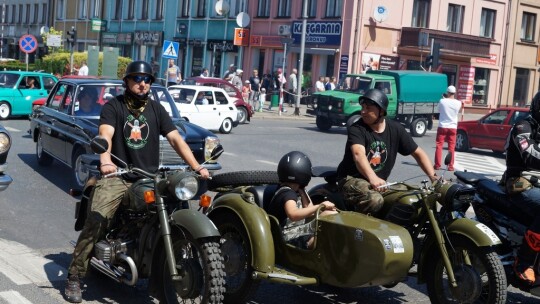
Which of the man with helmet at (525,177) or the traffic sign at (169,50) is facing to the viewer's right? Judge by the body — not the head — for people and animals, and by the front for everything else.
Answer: the man with helmet

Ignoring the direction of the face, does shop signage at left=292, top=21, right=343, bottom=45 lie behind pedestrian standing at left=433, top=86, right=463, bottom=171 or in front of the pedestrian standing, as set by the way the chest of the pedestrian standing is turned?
in front

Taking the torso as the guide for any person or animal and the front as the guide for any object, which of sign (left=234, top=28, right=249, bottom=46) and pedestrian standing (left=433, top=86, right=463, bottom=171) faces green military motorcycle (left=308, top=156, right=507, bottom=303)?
the sign

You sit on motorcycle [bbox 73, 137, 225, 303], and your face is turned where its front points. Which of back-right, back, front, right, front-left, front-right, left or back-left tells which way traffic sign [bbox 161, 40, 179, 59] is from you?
back-left

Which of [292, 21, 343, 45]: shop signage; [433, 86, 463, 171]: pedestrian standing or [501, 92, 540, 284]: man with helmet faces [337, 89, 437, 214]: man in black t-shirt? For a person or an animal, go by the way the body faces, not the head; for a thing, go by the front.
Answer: the shop signage

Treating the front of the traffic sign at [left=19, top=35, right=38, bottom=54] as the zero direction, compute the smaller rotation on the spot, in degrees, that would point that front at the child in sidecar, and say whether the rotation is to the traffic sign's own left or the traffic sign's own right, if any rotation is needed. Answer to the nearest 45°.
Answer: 0° — it already faces them

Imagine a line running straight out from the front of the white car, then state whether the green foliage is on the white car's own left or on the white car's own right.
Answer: on the white car's own right

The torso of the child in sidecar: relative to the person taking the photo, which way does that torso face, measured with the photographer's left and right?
facing to the right of the viewer

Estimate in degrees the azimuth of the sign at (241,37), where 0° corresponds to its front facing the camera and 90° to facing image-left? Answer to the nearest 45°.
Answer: approximately 0°

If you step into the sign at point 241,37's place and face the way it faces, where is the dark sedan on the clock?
The dark sedan is roughly at 12 o'clock from the sign.

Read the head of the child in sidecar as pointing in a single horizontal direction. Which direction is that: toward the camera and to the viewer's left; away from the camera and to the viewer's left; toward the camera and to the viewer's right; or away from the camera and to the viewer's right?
away from the camera and to the viewer's right

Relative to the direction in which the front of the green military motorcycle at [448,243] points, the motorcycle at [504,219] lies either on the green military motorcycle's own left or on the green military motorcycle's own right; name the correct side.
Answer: on the green military motorcycle's own left

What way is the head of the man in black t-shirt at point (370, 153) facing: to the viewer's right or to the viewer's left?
to the viewer's left

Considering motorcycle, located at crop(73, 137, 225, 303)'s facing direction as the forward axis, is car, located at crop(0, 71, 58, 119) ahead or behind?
behind
